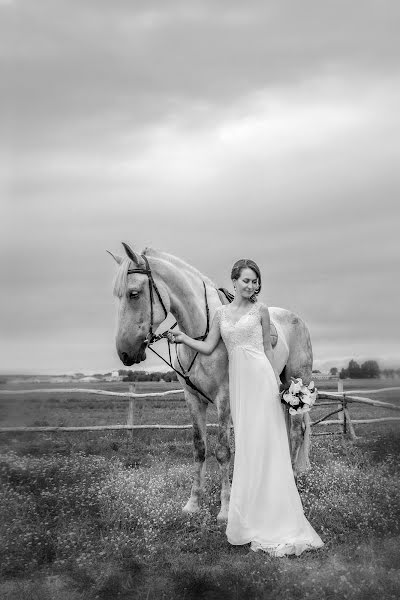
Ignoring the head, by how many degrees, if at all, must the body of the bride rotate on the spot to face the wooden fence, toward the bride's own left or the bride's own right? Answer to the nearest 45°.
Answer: approximately 180°

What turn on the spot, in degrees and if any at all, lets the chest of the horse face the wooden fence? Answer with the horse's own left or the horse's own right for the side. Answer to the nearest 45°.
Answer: approximately 135° to the horse's own right

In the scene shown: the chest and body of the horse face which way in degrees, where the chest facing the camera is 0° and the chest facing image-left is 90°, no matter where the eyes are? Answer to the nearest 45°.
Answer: approximately 45°

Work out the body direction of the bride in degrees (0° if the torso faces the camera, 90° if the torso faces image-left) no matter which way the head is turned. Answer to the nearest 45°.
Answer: approximately 0°
